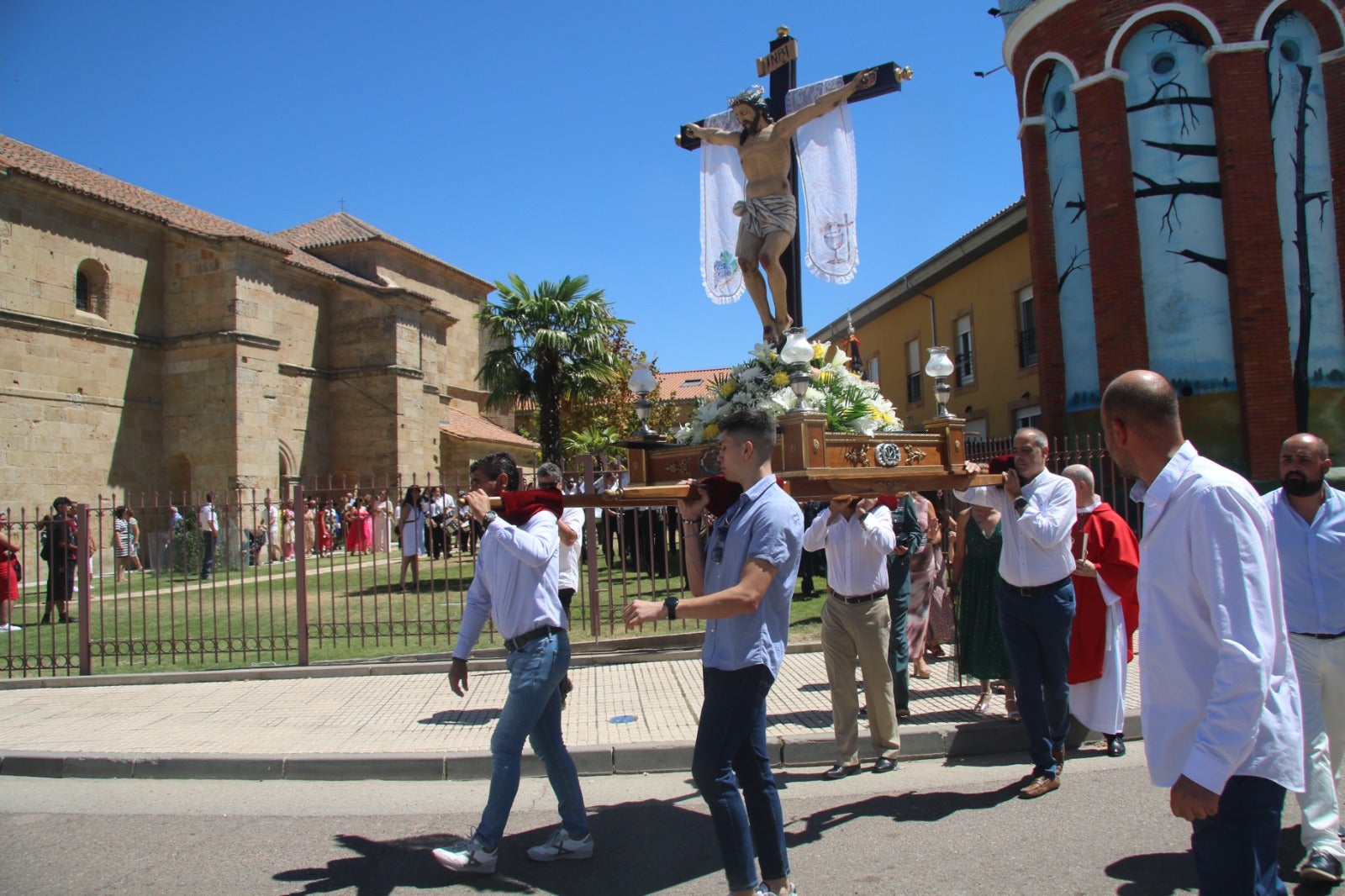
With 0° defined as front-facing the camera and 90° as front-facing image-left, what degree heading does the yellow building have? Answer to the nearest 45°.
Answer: approximately 45°

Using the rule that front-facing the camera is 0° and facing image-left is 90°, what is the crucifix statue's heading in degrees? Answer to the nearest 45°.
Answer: approximately 45°

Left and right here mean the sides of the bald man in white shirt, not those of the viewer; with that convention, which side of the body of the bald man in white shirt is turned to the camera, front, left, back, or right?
left

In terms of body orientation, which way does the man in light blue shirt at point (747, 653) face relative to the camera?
to the viewer's left

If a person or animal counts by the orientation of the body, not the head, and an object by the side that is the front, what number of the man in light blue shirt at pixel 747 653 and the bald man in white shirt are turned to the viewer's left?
2

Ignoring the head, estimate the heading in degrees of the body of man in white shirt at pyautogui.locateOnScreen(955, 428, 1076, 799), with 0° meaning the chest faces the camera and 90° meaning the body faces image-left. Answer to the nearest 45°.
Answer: approximately 45°

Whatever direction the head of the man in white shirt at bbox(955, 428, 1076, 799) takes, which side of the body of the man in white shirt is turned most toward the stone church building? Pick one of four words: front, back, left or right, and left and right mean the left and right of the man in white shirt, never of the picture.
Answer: right

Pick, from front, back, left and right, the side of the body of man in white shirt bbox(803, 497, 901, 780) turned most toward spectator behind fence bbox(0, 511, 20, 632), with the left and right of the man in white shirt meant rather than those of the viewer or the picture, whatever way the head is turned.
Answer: right

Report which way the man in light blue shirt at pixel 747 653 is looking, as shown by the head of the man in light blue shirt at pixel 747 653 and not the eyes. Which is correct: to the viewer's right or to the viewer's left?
to the viewer's left
